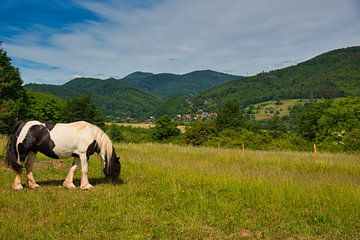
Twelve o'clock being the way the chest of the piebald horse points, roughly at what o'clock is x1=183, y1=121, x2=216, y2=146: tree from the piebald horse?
The tree is roughly at 10 o'clock from the piebald horse.

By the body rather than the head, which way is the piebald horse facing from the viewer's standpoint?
to the viewer's right
